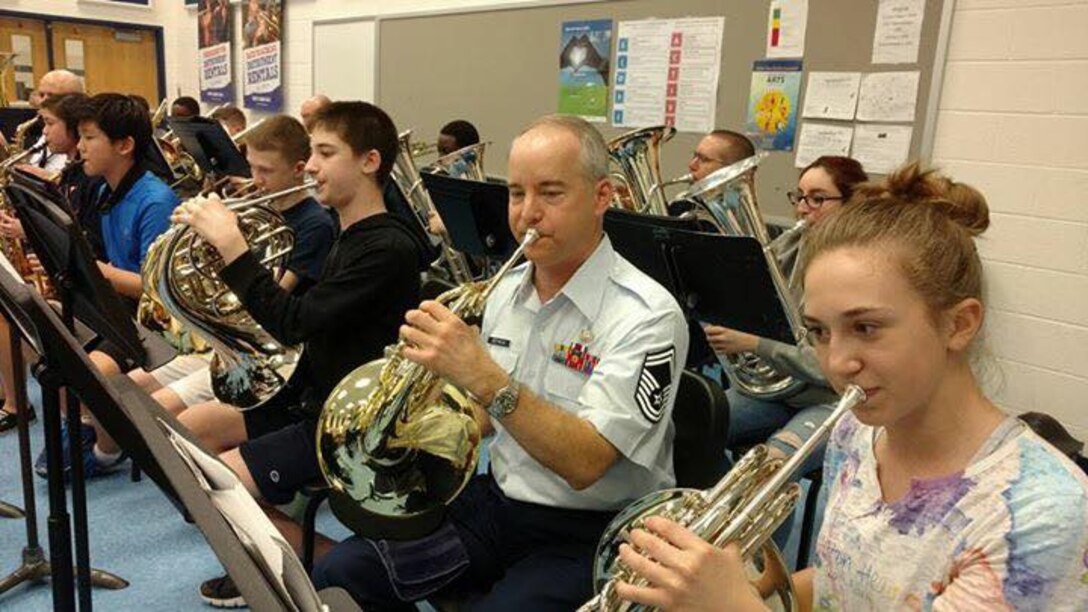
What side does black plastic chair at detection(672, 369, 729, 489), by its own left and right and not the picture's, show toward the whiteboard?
right

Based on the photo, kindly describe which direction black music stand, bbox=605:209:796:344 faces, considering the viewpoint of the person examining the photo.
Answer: facing away from the viewer and to the right of the viewer

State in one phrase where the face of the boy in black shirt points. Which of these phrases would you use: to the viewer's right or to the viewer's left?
to the viewer's left

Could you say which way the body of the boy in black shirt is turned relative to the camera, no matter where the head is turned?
to the viewer's left

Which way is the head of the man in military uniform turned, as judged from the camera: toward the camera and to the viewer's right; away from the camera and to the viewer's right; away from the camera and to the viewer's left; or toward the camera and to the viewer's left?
toward the camera and to the viewer's left

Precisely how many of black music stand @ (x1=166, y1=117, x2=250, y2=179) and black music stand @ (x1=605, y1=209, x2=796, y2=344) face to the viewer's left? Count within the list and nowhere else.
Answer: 0

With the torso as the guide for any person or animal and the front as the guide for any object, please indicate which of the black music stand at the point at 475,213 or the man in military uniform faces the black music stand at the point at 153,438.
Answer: the man in military uniform

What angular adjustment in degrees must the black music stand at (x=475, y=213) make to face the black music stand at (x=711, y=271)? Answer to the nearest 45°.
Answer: approximately 90° to its right

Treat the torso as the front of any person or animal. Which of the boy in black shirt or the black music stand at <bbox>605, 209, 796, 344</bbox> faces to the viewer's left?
the boy in black shirt

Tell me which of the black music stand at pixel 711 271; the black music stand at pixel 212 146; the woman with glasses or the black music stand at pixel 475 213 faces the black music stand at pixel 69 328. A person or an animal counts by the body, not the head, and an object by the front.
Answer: the woman with glasses

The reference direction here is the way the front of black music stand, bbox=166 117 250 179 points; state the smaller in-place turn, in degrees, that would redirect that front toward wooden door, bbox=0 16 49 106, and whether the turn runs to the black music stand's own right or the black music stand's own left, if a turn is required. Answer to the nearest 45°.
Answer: approximately 45° to the black music stand's own left

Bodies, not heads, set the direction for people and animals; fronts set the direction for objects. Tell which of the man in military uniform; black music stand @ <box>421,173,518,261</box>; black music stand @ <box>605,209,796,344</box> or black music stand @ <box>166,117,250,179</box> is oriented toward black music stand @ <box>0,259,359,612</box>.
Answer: the man in military uniform

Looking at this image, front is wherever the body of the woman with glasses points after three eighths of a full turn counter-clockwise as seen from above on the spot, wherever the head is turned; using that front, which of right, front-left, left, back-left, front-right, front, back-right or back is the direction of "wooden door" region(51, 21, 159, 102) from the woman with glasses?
back-left

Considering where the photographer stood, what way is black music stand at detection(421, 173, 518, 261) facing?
facing away from the viewer and to the right of the viewer

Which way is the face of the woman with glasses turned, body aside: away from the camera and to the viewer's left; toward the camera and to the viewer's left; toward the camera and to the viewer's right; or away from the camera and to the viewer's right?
toward the camera and to the viewer's left

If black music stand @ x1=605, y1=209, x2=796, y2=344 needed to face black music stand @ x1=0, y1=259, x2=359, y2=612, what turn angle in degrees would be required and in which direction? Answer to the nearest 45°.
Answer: approximately 180°

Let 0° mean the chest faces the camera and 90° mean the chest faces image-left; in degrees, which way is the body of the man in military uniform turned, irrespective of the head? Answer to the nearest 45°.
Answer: approximately 45°
